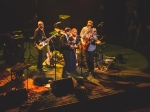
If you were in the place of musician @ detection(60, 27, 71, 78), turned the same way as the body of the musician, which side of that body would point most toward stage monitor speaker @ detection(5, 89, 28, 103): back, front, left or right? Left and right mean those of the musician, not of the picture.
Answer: right

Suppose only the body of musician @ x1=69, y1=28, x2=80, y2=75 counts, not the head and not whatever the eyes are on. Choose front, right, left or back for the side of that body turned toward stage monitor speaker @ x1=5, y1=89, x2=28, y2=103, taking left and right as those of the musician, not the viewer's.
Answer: right

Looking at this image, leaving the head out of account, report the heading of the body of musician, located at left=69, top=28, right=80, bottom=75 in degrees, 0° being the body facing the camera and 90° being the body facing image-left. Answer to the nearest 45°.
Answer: approximately 315°

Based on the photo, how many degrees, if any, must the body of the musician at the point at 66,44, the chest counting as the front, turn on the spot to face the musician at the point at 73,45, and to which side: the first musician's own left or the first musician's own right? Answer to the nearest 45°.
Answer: approximately 90° to the first musician's own left

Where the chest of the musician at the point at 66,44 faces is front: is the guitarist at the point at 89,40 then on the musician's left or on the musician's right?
on the musician's left

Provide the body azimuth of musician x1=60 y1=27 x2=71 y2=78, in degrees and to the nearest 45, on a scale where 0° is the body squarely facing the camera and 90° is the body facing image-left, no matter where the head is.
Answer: approximately 315°

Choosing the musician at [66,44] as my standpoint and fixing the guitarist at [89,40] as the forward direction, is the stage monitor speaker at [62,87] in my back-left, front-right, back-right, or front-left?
back-right

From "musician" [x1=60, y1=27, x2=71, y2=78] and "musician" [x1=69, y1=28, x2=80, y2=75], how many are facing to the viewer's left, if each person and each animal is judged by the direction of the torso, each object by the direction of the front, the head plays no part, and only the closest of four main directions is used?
0

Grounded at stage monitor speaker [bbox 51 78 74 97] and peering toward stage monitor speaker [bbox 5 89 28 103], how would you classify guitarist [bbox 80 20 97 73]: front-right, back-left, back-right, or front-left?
back-right

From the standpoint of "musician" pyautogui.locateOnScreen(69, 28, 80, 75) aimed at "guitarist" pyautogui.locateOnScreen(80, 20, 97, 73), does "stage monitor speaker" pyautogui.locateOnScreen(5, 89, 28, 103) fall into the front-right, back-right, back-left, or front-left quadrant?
back-right
